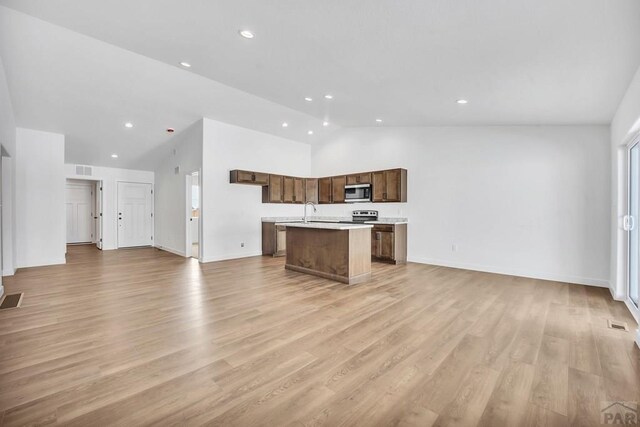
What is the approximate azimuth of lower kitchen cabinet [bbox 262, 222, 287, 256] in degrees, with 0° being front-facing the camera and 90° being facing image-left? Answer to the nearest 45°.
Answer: approximately 315°

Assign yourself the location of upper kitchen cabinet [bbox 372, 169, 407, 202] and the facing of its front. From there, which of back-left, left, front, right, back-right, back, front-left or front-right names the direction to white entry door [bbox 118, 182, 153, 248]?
front-right

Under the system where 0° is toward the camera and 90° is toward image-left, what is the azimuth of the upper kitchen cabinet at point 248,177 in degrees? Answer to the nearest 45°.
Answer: approximately 315°

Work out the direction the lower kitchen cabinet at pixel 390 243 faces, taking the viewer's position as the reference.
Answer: facing the viewer and to the left of the viewer

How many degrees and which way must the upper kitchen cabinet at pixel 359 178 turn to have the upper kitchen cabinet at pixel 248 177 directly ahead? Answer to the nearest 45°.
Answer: approximately 45° to its right

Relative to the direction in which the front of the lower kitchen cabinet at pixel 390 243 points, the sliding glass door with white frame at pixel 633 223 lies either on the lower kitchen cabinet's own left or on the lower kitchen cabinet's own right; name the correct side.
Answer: on the lower kitchen cabinet's own left

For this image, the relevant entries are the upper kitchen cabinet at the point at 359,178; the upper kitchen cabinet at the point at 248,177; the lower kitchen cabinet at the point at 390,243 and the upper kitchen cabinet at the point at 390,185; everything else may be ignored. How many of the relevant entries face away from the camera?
0

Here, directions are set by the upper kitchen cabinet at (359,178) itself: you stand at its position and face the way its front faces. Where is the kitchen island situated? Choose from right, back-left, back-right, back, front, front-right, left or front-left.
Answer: front-left

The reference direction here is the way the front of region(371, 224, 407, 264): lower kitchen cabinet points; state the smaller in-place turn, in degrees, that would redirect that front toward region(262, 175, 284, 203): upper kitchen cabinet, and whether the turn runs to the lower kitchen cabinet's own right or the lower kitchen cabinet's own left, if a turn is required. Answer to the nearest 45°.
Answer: approximately 45° to the lower kitchen cabinet's own right

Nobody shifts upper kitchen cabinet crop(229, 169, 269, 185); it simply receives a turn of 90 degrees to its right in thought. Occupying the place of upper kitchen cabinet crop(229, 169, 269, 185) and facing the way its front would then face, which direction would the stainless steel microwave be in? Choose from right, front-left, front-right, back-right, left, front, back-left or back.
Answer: back-left

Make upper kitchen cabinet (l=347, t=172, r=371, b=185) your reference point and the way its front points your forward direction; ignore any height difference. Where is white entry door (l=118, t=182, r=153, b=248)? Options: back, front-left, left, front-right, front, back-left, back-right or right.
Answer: front-right

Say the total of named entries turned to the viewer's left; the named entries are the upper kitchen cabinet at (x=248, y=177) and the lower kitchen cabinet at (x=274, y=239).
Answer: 0

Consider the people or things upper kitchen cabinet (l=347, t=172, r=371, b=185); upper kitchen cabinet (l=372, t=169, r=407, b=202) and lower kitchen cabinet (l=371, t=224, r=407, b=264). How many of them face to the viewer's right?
0
